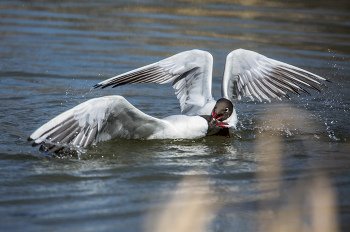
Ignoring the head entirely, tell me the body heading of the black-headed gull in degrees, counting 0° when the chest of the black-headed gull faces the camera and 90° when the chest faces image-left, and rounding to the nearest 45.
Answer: approximately 270°
